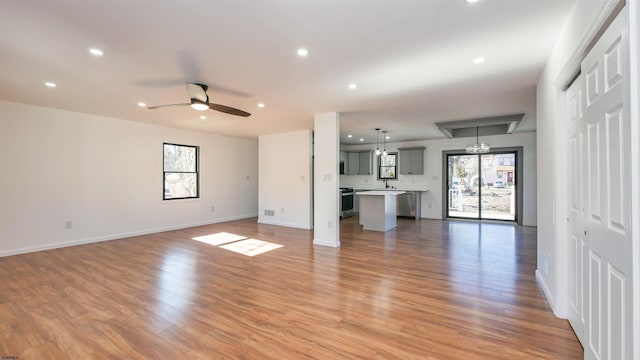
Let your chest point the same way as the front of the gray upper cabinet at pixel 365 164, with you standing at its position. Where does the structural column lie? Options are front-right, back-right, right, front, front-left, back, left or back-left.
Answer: front

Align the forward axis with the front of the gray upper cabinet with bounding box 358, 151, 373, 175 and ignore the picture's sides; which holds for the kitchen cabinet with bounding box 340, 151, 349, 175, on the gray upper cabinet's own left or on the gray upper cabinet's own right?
on the gray upper cabinet's own right

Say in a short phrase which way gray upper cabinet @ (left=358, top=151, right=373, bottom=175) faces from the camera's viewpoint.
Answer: facing the viewer

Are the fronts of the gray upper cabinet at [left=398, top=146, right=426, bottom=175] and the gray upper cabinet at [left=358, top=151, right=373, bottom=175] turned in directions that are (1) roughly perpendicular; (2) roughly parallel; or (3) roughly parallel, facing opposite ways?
roughly parallel

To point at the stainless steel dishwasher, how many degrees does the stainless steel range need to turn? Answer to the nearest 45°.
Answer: approximately 45° to its left

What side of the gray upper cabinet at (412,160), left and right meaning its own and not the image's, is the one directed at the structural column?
front

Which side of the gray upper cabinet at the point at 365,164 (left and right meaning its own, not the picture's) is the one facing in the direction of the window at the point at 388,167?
left

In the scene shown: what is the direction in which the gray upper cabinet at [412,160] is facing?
toward the camera

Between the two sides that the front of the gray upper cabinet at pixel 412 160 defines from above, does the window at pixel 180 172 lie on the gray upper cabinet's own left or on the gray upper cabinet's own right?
on the gray upper cabinet's own right

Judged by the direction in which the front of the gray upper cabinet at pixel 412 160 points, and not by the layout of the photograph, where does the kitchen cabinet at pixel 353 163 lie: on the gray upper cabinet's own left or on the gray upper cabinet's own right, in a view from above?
on the gray upper cabinet's own right

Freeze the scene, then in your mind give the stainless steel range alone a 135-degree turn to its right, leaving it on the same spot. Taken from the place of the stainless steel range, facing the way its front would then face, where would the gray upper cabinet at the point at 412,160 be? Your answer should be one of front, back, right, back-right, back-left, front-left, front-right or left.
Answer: back

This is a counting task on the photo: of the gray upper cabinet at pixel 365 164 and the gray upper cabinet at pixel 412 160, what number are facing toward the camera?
2

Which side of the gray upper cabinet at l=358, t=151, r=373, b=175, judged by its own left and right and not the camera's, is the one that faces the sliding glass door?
left
